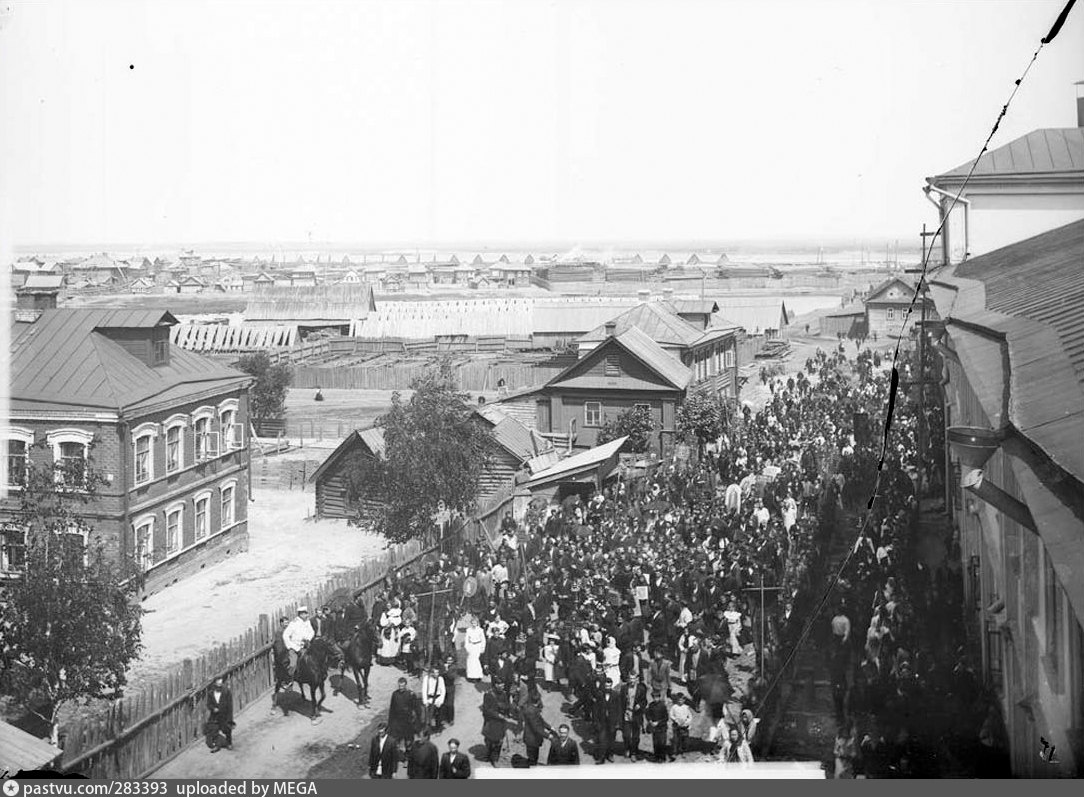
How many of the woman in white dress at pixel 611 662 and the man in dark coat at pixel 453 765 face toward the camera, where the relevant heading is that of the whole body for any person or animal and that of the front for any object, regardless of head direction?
2

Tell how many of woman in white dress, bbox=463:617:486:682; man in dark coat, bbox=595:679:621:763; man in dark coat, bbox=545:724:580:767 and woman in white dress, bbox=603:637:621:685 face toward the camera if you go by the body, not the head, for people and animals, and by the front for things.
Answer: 4

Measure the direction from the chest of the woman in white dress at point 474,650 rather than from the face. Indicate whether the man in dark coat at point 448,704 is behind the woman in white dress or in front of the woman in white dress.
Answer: in front

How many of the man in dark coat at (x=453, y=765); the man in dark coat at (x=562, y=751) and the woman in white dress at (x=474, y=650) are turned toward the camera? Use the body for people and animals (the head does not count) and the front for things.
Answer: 3

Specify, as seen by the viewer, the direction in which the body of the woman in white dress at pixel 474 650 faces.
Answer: toward the camera

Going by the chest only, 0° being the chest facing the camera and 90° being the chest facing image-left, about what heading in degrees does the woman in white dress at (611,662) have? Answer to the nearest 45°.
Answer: approximately 0°

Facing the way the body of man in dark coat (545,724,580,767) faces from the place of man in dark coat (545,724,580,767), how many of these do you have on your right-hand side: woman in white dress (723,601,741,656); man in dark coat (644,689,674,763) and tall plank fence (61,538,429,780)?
1

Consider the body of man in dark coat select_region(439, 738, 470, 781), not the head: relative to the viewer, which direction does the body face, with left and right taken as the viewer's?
facing the viewer

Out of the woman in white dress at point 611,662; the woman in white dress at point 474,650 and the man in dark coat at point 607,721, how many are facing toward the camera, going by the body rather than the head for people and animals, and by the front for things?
3

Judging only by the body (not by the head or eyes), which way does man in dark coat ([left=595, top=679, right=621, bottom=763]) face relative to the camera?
toward the camera

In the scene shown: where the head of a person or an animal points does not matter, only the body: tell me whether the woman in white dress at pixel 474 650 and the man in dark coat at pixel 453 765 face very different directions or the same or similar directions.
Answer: same or similar directions

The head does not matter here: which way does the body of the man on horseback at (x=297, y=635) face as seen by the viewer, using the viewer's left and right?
facing the viewer and to the right of the viewer

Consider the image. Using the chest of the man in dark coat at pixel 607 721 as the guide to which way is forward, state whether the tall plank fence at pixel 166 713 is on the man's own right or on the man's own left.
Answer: on the man's own right
